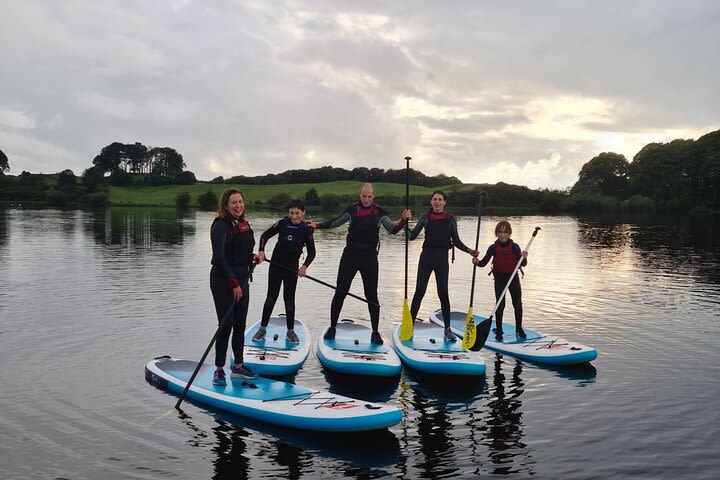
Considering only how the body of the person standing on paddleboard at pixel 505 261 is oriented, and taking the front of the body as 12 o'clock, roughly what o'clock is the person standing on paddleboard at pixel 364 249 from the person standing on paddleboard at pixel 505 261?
the person standing on paddleboard at pixel 364 249 is roughly at 2 o'clock from the person standing on paddleboard at pixel 505 261.

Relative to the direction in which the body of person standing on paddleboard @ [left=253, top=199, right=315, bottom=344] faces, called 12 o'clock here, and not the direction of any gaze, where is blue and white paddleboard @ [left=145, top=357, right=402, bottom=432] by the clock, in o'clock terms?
The blue and white paddleboard is roughly at 12 o'clock from the person standing on paddleboard.

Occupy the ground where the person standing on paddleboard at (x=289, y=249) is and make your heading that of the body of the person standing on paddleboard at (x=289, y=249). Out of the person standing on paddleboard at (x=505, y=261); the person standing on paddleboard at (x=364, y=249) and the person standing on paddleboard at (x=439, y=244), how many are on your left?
3

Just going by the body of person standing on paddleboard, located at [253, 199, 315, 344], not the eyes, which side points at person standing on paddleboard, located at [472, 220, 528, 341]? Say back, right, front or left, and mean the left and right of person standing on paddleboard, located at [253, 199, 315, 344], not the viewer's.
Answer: left

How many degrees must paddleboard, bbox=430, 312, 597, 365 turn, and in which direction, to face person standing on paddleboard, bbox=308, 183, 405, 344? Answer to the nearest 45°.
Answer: approximately 135° to its right

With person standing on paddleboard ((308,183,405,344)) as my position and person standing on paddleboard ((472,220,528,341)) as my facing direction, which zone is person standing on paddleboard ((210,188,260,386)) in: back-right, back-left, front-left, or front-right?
back-right

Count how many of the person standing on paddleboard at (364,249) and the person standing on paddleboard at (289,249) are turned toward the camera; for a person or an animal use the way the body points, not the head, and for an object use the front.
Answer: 2
